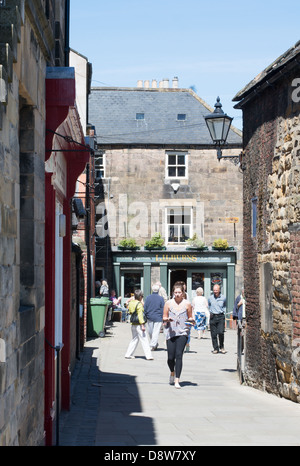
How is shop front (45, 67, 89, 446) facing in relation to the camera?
to the viewer's right

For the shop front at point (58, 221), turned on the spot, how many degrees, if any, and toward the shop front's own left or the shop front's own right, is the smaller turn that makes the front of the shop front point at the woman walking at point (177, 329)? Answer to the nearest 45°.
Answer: approximately 45° to the shop front's own left

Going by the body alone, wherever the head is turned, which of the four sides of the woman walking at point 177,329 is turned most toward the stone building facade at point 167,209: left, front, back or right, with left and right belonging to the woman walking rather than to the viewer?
back

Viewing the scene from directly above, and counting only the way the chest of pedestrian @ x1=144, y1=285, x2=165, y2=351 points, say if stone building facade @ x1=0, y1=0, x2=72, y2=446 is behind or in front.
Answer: behind

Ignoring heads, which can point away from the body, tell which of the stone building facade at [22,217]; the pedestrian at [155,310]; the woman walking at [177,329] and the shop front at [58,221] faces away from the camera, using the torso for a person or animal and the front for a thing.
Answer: the pedestrian

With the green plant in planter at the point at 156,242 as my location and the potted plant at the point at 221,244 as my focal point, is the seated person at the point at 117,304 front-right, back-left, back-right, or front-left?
back-right

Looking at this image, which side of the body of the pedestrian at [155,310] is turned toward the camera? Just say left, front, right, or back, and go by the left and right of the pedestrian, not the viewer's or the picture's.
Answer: back

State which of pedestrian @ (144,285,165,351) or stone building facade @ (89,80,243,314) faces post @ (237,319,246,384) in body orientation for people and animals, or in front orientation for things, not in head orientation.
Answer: the stone building facade

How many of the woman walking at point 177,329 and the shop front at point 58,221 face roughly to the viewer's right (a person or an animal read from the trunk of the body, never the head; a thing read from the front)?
1

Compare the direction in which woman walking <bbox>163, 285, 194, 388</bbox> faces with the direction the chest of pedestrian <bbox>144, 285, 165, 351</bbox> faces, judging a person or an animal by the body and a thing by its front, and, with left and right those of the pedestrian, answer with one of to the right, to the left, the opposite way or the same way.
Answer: the opposite way

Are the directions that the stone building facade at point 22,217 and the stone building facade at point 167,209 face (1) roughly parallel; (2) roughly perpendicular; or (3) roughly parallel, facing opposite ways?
roughly perpendicular
